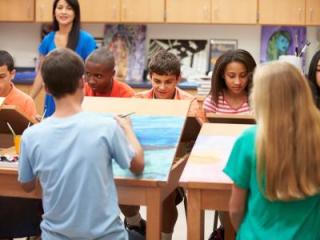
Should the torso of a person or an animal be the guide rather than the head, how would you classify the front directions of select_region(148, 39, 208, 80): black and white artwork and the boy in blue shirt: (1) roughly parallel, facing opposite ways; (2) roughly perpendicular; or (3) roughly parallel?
roughly parallel, facing opposite ways

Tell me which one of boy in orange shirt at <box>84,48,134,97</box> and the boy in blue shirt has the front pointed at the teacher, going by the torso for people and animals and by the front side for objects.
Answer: the boy in blue shirt

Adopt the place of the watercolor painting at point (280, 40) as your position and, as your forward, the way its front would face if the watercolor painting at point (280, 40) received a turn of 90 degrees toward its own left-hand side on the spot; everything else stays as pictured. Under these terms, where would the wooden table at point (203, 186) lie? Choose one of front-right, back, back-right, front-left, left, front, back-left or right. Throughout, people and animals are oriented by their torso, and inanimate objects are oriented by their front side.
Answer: right

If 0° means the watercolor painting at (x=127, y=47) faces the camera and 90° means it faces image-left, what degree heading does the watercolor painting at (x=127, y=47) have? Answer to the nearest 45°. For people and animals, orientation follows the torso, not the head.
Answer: approximately 0°

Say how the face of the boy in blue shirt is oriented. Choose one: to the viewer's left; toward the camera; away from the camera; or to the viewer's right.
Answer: away from the camera

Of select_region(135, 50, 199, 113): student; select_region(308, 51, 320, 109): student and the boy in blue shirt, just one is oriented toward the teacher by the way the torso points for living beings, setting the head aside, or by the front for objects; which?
the boy in blue shirt

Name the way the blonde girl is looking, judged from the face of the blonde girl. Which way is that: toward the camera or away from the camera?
away from the camera

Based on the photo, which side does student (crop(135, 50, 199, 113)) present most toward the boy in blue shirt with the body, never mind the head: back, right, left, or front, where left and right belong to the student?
front

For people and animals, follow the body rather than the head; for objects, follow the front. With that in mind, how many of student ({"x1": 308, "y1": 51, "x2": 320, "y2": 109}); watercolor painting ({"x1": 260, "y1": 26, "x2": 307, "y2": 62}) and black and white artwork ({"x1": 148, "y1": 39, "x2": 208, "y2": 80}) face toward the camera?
3

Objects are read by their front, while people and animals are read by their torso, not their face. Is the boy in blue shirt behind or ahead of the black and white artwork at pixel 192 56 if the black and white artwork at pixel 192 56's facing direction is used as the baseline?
ahead

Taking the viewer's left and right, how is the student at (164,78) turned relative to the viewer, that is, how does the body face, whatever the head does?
facing the viewer

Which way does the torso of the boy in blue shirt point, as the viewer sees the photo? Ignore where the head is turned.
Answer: away from the camera

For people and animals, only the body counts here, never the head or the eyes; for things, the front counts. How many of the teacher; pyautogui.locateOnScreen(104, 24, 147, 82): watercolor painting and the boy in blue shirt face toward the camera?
2

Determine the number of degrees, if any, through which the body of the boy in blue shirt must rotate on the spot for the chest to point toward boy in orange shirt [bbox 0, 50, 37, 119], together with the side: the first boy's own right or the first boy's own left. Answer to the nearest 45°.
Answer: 0° — they already face them

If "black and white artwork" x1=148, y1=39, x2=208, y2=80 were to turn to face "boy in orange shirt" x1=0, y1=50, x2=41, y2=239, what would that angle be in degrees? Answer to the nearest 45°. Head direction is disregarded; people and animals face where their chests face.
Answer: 0° — it already faces them

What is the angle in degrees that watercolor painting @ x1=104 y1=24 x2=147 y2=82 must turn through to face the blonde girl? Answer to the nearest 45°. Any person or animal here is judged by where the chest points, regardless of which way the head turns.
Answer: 0° — it already faces them
